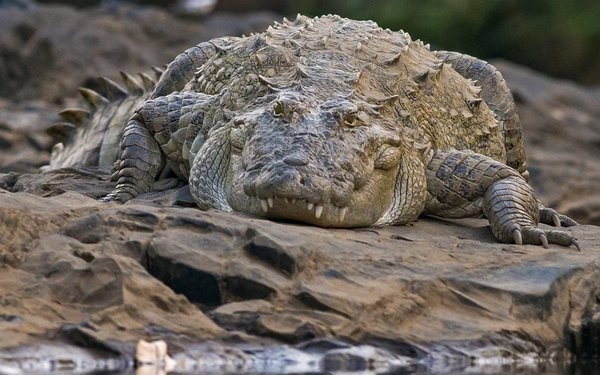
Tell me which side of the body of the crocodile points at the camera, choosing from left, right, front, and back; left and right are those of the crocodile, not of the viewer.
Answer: front
